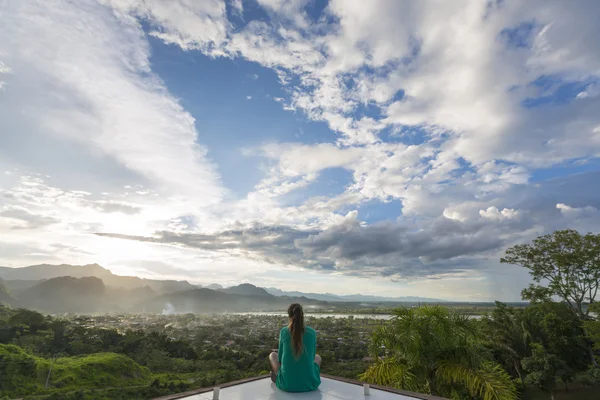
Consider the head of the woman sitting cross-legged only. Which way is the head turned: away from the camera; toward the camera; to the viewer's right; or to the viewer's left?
away from the camera

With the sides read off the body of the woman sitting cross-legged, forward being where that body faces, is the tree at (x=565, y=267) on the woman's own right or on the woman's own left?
on the woman's own right

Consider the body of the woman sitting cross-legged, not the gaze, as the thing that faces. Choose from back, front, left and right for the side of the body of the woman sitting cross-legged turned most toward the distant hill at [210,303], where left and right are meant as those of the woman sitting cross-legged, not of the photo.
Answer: front

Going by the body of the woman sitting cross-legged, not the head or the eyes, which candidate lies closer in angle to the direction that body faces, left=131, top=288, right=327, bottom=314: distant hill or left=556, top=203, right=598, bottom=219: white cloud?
the distant hill

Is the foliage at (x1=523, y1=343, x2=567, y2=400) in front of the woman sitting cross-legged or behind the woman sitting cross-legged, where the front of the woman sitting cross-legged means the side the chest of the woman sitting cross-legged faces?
in front

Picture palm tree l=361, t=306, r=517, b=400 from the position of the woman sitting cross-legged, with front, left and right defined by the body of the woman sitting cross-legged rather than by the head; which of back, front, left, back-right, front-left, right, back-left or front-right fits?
front-right

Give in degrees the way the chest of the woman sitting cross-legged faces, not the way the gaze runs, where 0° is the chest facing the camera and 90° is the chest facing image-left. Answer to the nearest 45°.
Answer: approximately 180°

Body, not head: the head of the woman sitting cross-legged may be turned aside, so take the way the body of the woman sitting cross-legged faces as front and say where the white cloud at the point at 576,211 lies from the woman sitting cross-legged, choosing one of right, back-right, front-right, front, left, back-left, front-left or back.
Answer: front-right

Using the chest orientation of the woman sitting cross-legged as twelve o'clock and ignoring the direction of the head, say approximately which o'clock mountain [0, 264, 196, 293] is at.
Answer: The mountain is roughly at 11 o'clock from the woman sitting cross-legged.

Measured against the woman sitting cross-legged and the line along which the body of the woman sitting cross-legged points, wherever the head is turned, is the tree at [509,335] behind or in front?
in front
